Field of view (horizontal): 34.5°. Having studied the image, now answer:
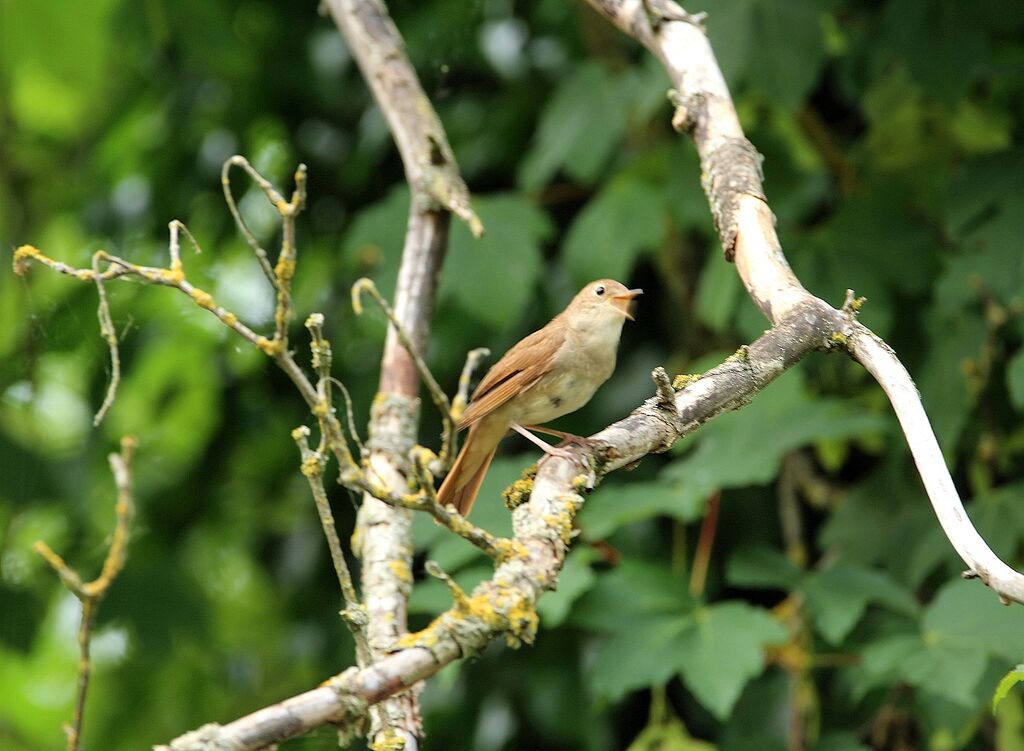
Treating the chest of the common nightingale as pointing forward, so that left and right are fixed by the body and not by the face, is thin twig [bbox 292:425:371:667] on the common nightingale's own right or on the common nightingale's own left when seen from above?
on the common nightingale's own right

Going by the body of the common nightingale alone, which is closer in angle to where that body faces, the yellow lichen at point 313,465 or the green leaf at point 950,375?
the green leaf

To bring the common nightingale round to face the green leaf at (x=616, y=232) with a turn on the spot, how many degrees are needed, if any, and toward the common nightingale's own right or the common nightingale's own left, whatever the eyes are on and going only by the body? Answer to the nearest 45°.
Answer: approximately 45° to the common nightingale's own left

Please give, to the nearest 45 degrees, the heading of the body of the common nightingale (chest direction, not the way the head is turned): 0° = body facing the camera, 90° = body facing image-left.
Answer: approximately 270°

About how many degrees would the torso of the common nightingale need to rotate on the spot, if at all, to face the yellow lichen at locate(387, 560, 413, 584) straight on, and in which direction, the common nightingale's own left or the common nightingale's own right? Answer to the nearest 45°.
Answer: approximately 135° to the common nightingale's own right

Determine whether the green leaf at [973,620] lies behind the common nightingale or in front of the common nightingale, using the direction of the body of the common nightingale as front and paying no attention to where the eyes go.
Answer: in front

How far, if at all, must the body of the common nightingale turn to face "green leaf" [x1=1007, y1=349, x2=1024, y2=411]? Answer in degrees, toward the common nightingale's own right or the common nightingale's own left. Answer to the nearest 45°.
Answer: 0° — it already faces it
